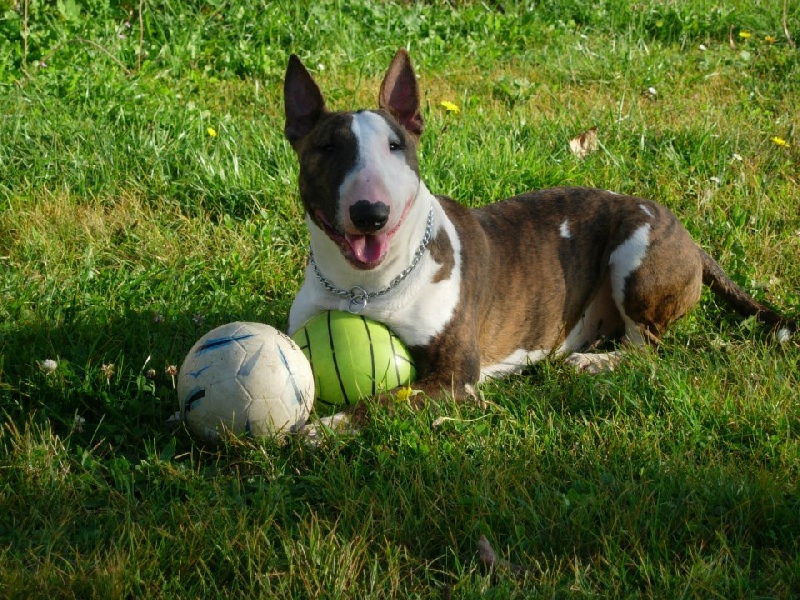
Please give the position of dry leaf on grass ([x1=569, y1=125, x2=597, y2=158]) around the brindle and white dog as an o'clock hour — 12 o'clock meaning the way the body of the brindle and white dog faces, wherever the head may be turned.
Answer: The dry leaf on grass is roughly at 5 o'clock from the brindle and white dog.

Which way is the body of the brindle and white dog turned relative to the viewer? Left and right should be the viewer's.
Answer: facing the viewer and to the left of the viewer

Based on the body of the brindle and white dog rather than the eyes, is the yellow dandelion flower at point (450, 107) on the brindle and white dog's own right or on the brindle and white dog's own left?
on the brindle and white dog's own right

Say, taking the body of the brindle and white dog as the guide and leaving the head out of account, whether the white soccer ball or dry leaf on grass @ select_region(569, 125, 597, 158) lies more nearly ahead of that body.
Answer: the white soccer ball

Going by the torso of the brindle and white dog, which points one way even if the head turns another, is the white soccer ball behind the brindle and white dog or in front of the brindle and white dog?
in front

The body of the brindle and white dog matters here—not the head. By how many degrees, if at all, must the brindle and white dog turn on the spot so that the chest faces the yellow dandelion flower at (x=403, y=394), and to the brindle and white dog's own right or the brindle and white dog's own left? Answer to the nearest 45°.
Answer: approximately 45° to the brindle and white dog's own left

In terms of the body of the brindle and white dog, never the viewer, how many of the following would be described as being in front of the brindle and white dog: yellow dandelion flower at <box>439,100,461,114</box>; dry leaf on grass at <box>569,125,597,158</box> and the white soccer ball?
1

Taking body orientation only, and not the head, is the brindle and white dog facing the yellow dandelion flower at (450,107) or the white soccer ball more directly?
the white soccer ball
